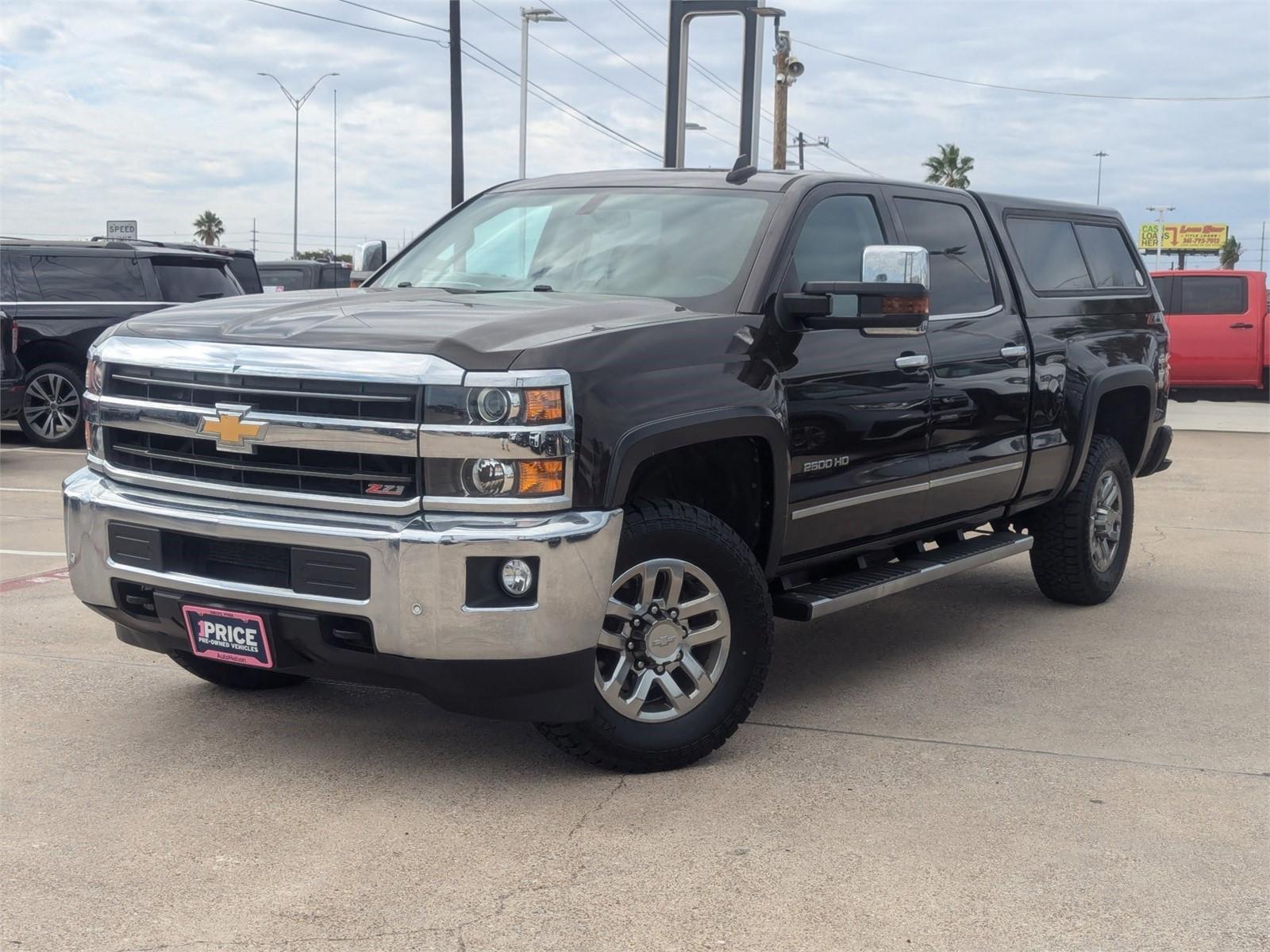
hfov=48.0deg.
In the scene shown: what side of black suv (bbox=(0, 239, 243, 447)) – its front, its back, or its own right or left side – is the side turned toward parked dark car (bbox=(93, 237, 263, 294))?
right

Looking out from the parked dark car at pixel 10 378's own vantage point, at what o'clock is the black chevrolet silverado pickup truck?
The black chevrolet silverado pickup truck is roughly at 7 o'clock from the parked dark car.

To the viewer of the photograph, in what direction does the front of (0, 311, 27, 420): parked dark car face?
facing away from the viewer and to the left of the viewer

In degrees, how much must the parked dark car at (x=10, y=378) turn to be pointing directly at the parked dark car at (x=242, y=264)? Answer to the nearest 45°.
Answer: approximately 90° to its right

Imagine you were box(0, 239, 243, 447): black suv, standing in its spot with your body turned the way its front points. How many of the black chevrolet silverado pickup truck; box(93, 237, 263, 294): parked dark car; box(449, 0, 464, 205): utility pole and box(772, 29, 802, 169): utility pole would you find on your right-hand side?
3

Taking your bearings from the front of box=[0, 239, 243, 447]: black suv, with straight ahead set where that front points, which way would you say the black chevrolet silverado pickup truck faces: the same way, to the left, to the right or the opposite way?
to the left

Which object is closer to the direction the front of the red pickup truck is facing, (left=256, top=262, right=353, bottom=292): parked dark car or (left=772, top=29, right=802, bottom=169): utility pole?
the parked dark car
